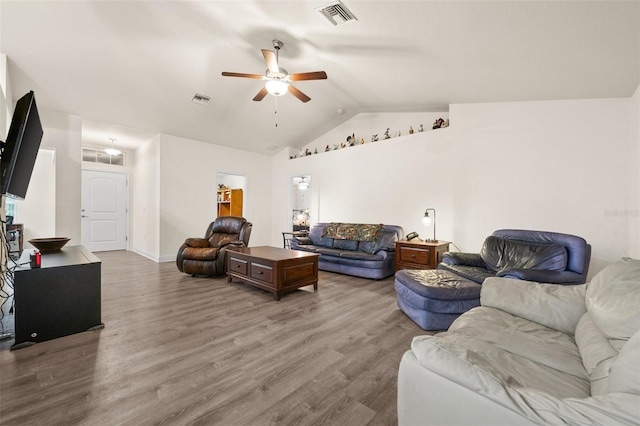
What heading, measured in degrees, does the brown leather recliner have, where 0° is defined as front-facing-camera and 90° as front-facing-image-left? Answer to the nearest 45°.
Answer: approximately 45°

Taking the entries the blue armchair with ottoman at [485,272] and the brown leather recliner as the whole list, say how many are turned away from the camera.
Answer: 0

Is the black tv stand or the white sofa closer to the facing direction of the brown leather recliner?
the black tv stand

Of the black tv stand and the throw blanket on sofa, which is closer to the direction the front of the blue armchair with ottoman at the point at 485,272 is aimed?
the black tv stand

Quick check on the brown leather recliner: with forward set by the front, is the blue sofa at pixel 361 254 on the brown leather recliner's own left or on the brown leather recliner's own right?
on the brown leather recliner's own left

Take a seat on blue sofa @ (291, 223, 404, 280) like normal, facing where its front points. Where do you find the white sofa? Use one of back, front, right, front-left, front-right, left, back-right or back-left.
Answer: front-left

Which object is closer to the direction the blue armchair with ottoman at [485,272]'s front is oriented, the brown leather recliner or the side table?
the brown leather recliner

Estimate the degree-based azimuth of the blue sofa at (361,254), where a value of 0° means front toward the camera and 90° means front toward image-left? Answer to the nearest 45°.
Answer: approximately 45°

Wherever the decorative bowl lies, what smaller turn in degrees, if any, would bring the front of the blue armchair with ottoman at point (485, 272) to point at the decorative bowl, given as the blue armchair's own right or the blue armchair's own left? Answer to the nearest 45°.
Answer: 0° — it already faces it

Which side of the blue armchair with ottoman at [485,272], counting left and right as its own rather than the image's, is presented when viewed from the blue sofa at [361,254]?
right

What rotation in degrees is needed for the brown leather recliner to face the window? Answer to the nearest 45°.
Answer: approximately 90° to its right

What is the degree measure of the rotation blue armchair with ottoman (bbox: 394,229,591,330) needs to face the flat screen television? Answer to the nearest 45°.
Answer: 0° — it already faces it

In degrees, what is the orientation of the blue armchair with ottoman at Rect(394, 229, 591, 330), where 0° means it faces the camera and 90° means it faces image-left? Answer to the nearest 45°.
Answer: approximately 45°

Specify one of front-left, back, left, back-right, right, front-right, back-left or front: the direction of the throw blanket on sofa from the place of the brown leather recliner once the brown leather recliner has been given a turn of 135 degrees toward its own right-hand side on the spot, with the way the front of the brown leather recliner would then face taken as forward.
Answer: right

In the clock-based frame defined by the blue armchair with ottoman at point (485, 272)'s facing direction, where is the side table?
The side table is roughly at 3 o'clock from the blue armchair with ottoman.

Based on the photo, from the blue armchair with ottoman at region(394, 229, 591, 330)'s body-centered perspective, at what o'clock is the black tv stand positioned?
The black tv stand is roughly at 12 o'clock from the blue armchair with ottoman.
